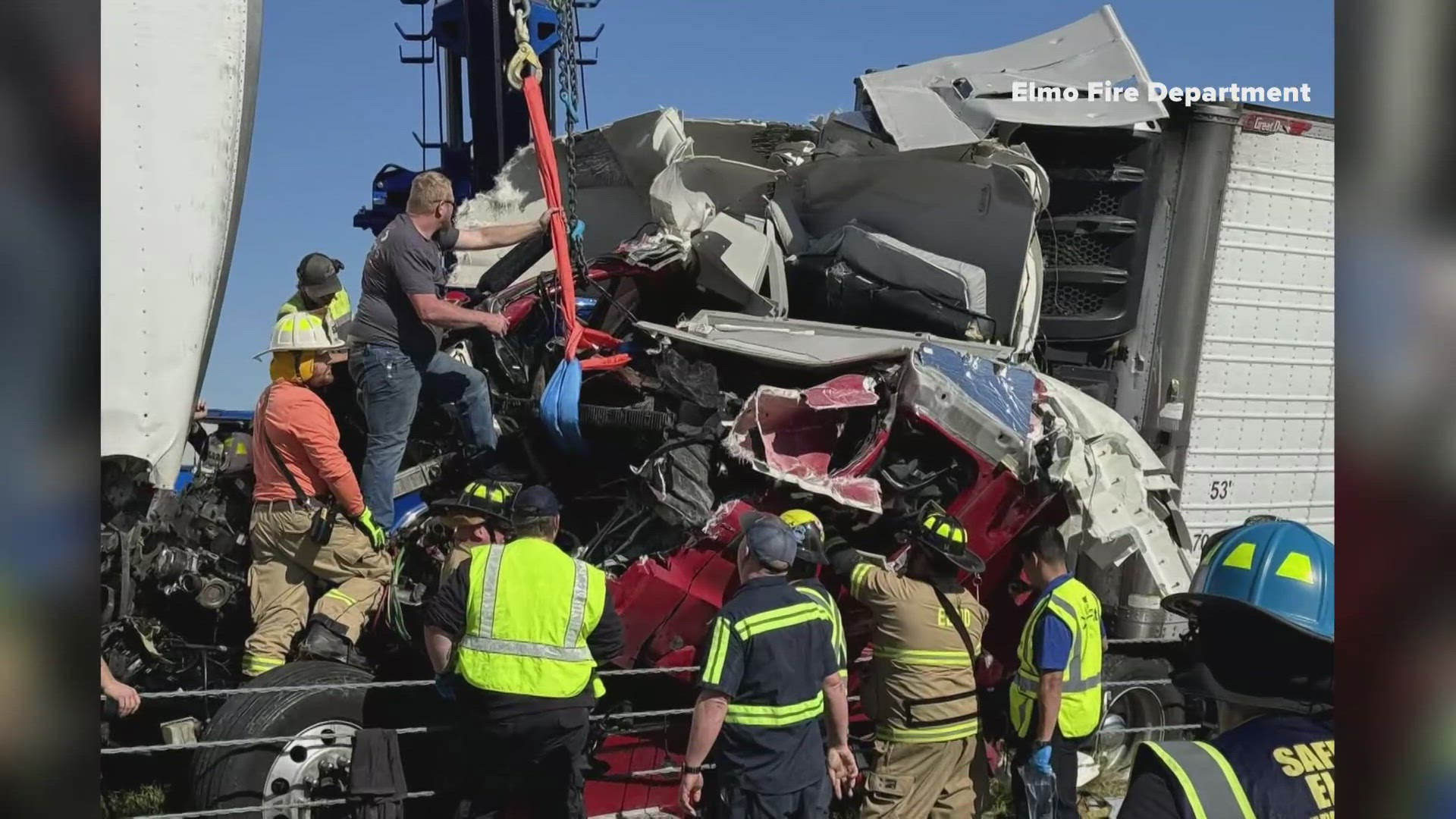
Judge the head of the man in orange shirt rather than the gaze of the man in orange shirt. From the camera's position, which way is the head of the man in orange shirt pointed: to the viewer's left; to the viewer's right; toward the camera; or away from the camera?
to the viewer's right

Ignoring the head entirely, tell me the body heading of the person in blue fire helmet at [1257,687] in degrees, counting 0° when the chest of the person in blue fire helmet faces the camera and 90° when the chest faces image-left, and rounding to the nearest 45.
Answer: approximately 135°

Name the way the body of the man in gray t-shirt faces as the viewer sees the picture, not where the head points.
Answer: to the viewer's right

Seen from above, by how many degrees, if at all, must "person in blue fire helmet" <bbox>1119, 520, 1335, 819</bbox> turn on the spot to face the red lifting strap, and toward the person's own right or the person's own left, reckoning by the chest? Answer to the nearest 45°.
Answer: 0° — they already face it

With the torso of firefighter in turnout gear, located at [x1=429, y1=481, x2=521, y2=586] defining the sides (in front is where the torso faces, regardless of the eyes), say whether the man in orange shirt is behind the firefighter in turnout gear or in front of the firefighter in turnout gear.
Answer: behind
